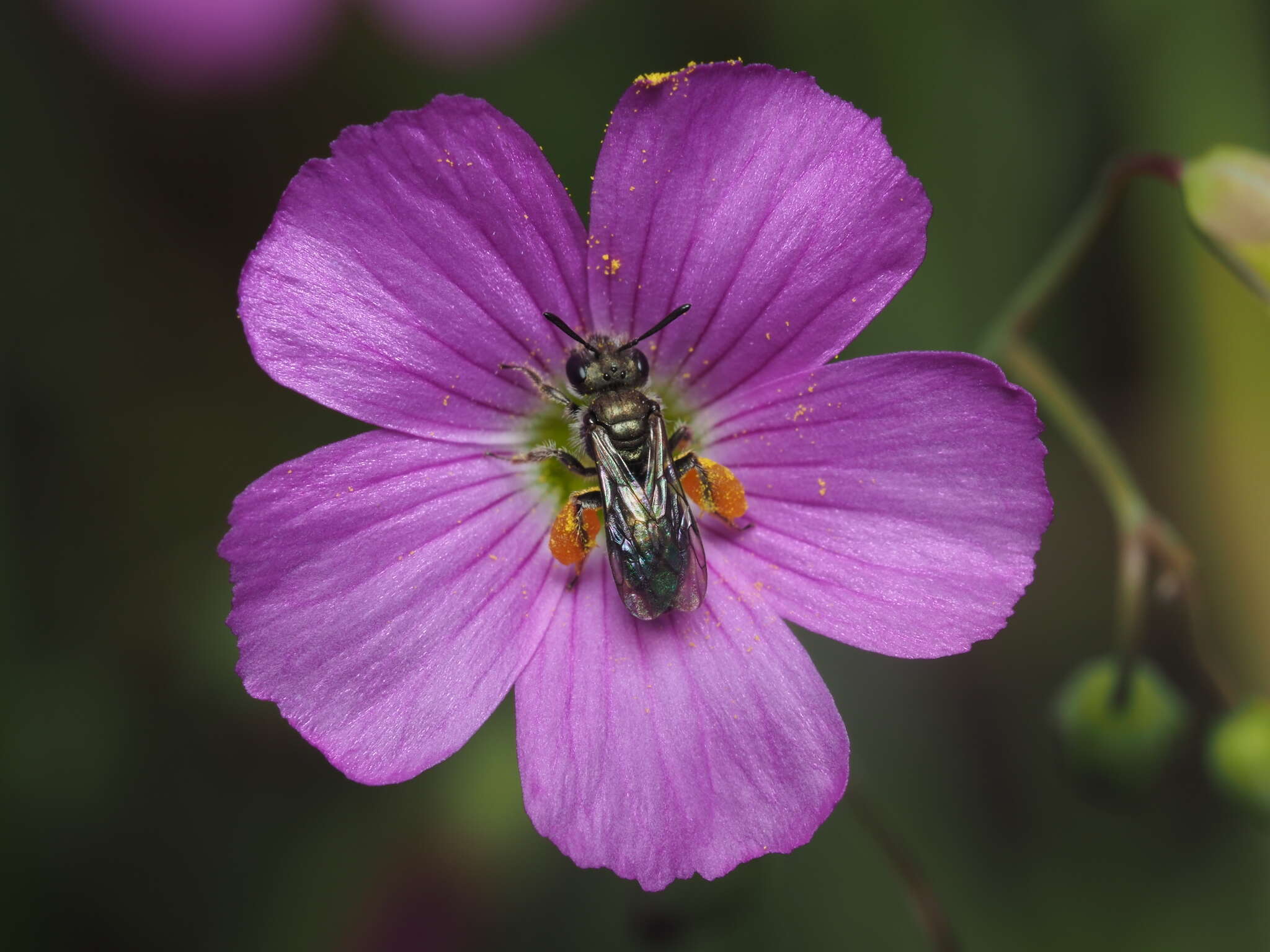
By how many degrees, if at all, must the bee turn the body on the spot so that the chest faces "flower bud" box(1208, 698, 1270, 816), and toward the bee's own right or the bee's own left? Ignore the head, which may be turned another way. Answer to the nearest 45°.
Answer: approximately 90° to the bee's own right

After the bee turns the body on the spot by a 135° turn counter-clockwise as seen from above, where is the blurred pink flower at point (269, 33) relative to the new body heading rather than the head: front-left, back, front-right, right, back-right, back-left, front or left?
right

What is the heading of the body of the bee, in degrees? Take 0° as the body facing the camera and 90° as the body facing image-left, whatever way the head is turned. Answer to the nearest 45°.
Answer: approximately 180°

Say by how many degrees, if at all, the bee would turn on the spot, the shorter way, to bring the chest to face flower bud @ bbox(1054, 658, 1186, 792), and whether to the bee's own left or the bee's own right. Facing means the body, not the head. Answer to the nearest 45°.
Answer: approximately 90° to the bee's own right

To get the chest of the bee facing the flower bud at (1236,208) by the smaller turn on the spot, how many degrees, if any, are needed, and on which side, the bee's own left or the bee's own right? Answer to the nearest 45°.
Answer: approximately 45° to the bee's own right
